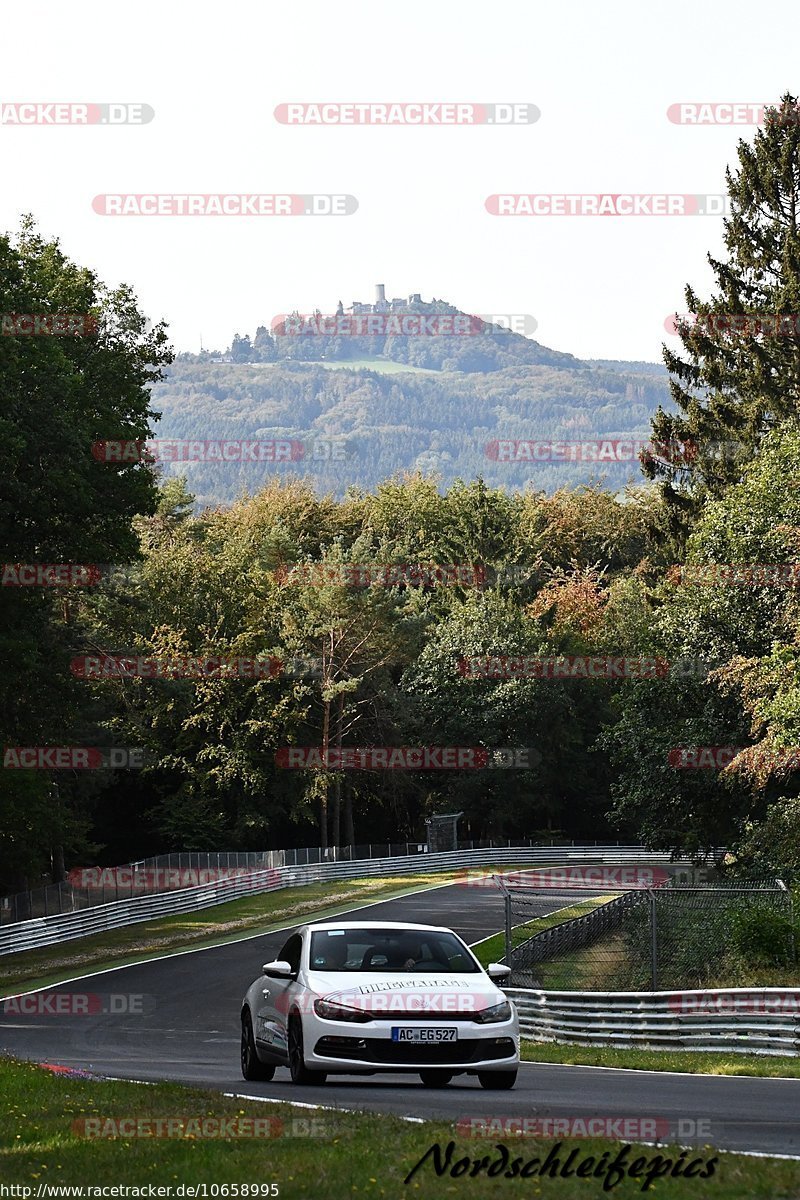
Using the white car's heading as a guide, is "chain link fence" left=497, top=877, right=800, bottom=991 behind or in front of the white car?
behind

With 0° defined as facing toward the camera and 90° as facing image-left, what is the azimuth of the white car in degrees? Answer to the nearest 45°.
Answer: approximately 0°

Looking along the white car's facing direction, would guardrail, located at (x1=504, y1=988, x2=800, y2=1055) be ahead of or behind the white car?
behind
